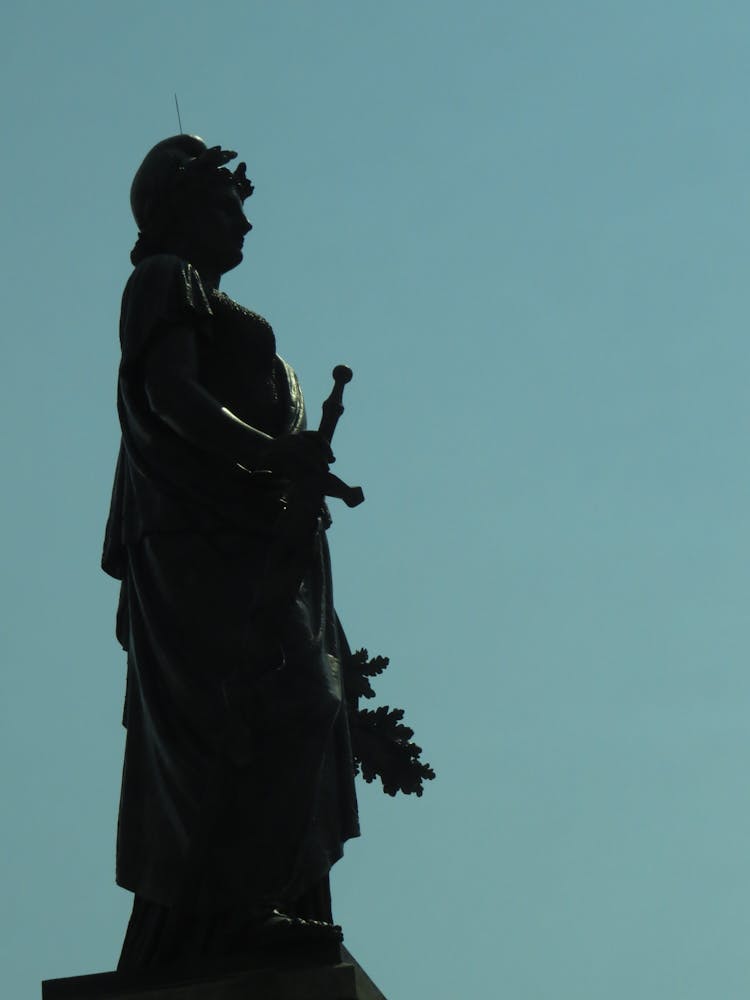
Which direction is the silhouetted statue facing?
to the viewer's right
